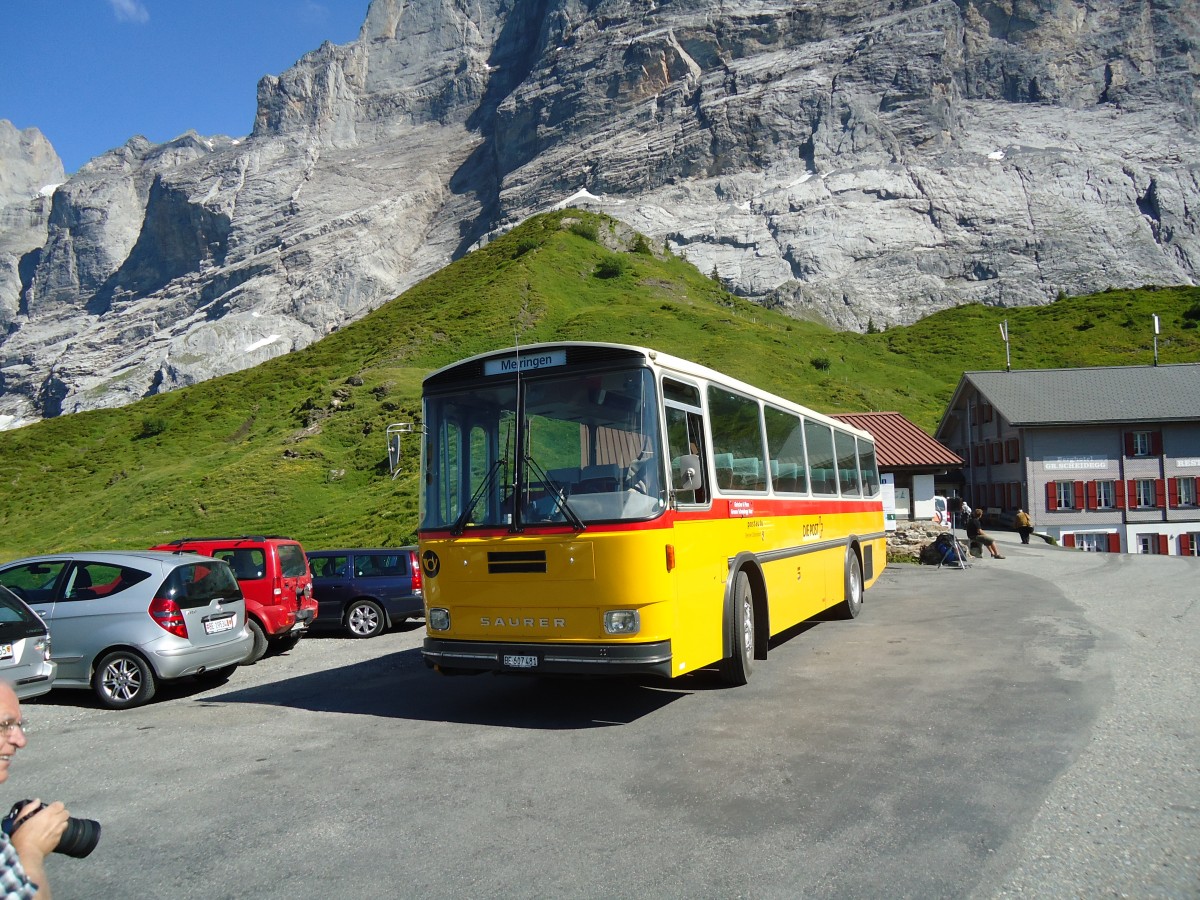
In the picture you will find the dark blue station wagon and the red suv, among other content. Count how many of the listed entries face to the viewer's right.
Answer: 0

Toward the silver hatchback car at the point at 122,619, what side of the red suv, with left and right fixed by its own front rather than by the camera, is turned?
left

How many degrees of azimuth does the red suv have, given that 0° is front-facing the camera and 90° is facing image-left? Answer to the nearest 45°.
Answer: approximately 135°

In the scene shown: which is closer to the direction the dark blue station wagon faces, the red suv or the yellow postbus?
the red suv

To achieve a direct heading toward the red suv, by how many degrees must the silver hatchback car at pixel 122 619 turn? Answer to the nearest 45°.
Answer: approximately 90° to its right

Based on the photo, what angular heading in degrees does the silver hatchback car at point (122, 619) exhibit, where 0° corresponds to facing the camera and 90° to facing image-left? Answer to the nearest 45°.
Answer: approximately 135°

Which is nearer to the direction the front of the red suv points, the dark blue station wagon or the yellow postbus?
the dark blue station wagon

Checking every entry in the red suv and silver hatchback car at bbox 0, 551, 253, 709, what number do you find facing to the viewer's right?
0

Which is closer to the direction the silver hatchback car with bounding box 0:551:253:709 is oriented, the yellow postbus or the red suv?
the red suv

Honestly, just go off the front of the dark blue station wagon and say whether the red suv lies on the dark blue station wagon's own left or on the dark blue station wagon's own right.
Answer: on the dark blue station wagon's own left

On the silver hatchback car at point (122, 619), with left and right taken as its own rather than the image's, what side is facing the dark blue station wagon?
right
